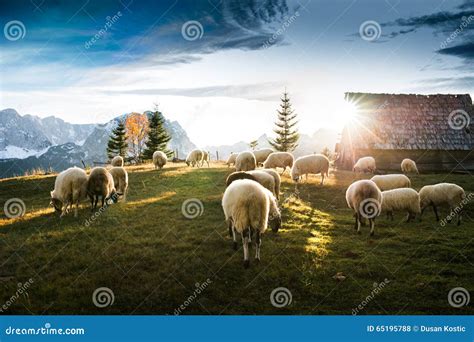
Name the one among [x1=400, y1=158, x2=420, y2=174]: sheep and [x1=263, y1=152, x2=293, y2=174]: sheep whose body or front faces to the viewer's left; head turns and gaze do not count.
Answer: [x1=263, y1=152, x2=293, y2=174]: sheep

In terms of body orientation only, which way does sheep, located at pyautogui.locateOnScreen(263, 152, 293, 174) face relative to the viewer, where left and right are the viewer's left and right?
facing to the left of the viewer

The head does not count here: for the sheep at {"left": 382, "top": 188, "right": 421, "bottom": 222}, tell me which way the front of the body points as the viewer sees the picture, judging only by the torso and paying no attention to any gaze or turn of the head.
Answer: to the viewer's left

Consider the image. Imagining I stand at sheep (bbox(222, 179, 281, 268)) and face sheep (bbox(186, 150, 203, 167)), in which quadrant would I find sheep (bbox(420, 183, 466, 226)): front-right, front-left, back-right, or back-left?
front-right

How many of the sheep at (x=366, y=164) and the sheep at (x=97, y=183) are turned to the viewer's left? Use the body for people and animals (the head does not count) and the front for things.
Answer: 1

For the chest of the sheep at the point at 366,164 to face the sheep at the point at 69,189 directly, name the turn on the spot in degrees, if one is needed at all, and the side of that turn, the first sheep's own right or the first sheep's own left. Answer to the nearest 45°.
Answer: approximately 45° to the first sheep's own left

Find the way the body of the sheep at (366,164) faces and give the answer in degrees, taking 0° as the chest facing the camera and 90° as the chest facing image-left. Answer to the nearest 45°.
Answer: approximately 90°

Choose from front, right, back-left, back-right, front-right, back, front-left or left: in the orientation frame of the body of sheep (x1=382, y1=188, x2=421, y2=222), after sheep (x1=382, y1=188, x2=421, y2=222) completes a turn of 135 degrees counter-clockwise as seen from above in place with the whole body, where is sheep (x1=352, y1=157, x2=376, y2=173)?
back-left

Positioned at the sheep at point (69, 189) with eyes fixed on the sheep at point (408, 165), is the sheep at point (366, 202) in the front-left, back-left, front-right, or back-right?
front-right

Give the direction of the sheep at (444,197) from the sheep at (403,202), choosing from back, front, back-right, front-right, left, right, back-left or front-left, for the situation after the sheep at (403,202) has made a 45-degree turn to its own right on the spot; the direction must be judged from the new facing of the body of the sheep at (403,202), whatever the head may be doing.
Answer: right

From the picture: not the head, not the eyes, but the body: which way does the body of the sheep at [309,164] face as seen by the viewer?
to the viewer's left

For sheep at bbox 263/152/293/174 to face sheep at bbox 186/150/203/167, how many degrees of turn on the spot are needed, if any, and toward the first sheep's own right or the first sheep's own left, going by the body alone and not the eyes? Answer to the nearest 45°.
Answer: approximately 45° to the first sheep's own right
